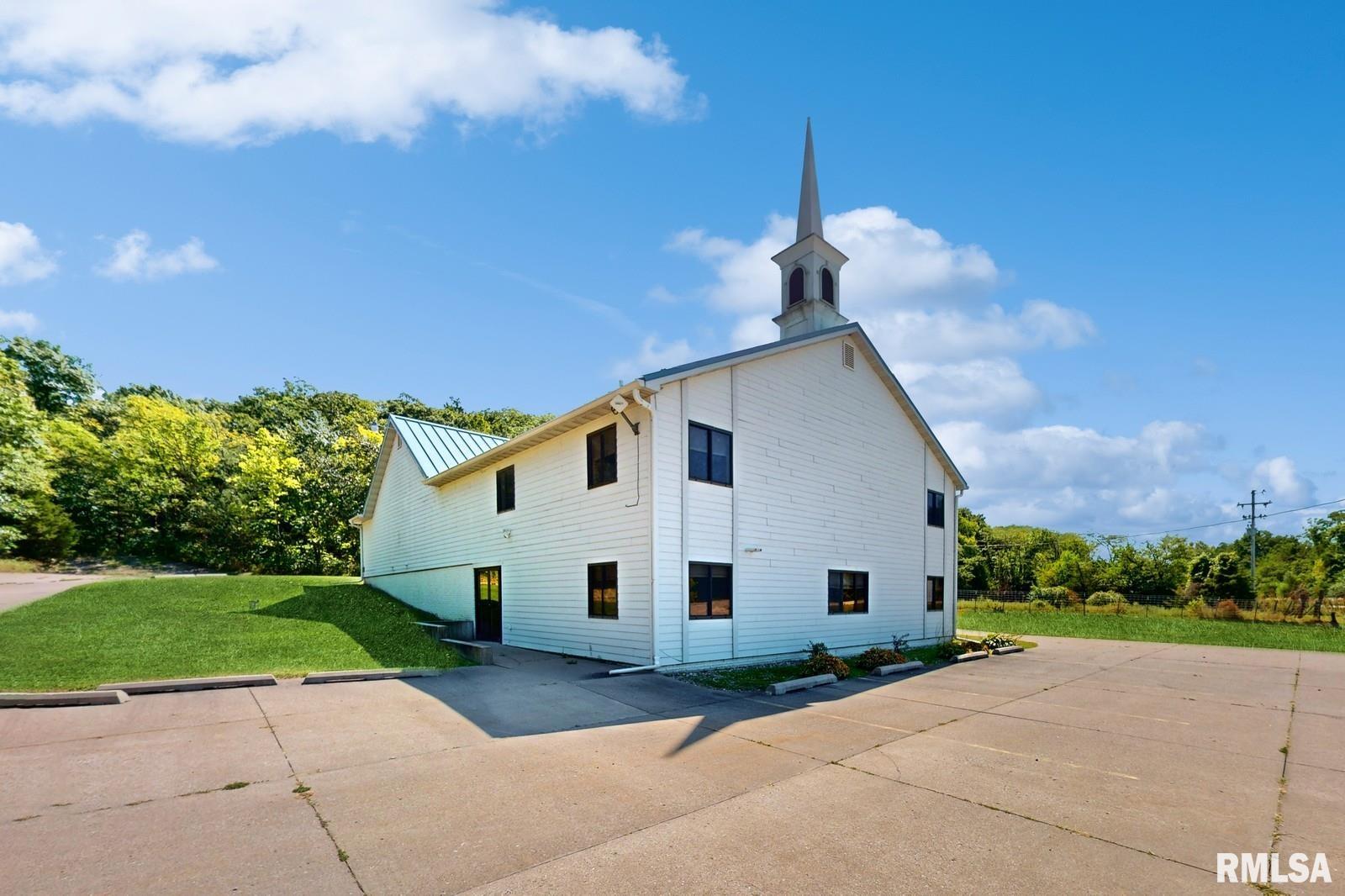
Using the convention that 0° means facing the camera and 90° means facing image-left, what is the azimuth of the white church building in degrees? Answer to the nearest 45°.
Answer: approximately 315°

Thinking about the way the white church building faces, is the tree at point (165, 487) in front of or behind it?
behind

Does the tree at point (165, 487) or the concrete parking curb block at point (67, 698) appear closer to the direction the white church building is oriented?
the concrete parking curb block

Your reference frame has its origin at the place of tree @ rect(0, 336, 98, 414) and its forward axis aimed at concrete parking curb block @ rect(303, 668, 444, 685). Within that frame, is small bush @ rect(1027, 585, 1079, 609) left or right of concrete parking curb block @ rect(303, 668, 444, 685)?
left

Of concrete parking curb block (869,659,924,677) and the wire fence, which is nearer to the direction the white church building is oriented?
the concrete parking curb block

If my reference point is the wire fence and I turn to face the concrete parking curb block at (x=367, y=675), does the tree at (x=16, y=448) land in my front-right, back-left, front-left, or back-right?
front-right

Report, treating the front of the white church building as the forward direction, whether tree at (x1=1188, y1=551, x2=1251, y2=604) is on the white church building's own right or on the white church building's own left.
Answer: on the white church building's own left

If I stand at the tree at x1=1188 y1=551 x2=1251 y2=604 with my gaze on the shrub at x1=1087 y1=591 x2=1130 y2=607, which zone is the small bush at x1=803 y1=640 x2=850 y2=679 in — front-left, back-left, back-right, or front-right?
front-left

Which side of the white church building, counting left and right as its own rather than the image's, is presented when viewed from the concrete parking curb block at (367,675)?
right
